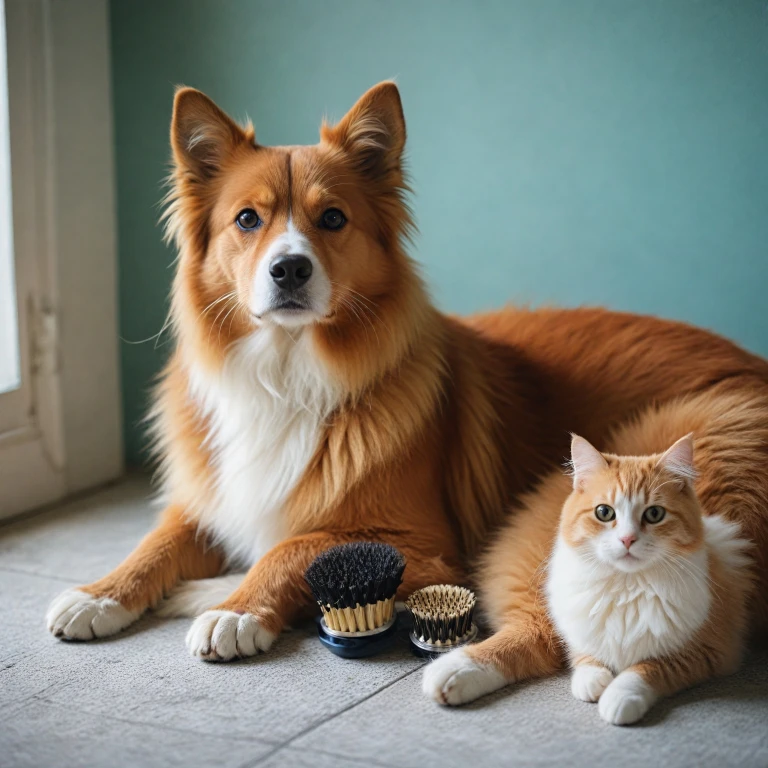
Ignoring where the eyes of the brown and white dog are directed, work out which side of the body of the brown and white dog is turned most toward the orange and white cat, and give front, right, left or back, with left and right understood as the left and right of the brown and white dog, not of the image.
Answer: left

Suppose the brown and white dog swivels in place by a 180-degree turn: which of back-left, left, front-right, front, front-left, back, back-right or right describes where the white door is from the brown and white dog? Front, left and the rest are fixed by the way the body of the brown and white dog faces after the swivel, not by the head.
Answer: left

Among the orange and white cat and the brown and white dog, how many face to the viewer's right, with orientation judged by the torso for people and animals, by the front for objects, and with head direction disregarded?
0

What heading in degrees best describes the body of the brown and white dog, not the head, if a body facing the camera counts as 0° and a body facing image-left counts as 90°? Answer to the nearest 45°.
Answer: approximately 45°

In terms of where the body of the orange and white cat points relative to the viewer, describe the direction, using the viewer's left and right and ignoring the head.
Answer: facing the viewer
